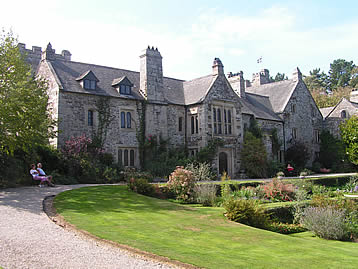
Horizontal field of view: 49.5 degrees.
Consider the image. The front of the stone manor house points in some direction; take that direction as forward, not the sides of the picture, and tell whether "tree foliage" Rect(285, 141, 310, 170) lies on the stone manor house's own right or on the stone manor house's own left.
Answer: on the stone manor house's own left

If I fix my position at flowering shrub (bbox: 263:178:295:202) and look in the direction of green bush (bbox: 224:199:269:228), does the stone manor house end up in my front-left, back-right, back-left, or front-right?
back-right

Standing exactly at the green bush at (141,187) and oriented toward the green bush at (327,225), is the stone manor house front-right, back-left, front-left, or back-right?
back-left

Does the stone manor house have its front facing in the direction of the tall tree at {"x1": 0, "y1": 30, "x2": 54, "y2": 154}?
no

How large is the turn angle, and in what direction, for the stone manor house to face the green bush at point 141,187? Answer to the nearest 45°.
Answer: approximately 45° to its right

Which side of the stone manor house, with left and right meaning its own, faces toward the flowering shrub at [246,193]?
front

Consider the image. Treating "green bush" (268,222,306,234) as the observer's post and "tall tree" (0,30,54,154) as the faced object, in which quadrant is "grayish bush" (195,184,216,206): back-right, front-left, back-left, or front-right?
front-right

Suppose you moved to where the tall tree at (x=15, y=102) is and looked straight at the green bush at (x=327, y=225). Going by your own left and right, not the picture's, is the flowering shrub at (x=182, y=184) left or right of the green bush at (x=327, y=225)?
left

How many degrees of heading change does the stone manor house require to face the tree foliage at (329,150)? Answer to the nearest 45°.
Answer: approximately 90° to its left

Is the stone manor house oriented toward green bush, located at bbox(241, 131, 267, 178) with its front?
no

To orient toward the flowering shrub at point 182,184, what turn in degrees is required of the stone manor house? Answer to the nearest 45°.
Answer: approximately 45° to its right

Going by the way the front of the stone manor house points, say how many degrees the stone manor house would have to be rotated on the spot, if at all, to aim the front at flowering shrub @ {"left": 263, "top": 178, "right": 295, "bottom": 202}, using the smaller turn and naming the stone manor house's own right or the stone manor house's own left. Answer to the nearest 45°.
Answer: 0° — it already faces it

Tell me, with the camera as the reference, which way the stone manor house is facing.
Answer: facing the viewer and to the right of the viewer

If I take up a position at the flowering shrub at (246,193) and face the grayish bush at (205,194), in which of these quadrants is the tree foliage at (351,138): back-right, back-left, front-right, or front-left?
back-right

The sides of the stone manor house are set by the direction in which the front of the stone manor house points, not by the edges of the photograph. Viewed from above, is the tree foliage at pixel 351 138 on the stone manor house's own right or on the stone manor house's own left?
on the stone manor house's own left

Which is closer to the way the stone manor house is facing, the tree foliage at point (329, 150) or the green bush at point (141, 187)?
the green bush

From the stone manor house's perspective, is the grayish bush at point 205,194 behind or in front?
in front
